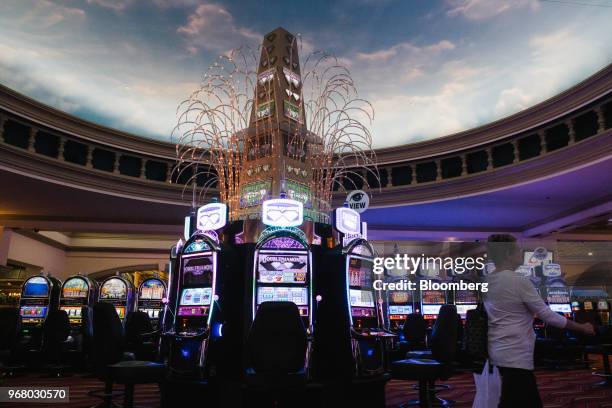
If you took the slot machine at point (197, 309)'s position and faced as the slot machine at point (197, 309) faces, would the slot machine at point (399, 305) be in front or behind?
behind

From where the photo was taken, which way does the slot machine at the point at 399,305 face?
toward the camera

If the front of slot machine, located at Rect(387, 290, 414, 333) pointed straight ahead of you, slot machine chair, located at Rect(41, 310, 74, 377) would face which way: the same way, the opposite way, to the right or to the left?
the opposite way

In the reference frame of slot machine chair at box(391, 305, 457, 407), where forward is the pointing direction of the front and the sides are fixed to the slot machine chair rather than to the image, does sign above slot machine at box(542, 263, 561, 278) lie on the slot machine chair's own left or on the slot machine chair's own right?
on the slot machine chair's own right

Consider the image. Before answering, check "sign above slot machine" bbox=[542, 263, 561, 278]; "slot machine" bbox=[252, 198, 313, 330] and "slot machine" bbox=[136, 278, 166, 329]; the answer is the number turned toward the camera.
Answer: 3

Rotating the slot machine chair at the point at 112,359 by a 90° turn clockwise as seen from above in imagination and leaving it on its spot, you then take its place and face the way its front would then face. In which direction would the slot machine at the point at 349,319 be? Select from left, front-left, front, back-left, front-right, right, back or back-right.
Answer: left

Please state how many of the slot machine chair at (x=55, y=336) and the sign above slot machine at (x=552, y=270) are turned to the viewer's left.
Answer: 0

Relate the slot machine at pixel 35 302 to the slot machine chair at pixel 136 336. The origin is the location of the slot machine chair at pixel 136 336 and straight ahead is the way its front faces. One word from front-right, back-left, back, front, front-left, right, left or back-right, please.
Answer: left

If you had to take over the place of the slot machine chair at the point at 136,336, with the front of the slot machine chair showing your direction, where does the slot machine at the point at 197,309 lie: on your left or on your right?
on your right

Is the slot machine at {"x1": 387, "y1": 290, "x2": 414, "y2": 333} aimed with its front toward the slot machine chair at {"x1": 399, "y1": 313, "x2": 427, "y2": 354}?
yes

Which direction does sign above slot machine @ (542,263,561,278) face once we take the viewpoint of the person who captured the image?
facing the viewer

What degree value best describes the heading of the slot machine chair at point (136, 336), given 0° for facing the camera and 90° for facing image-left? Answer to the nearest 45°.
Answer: approximately 225°

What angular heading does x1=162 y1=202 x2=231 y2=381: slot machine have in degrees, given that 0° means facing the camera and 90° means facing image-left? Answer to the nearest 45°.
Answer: approximately 45°

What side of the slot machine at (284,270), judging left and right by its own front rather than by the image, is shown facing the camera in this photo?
front
